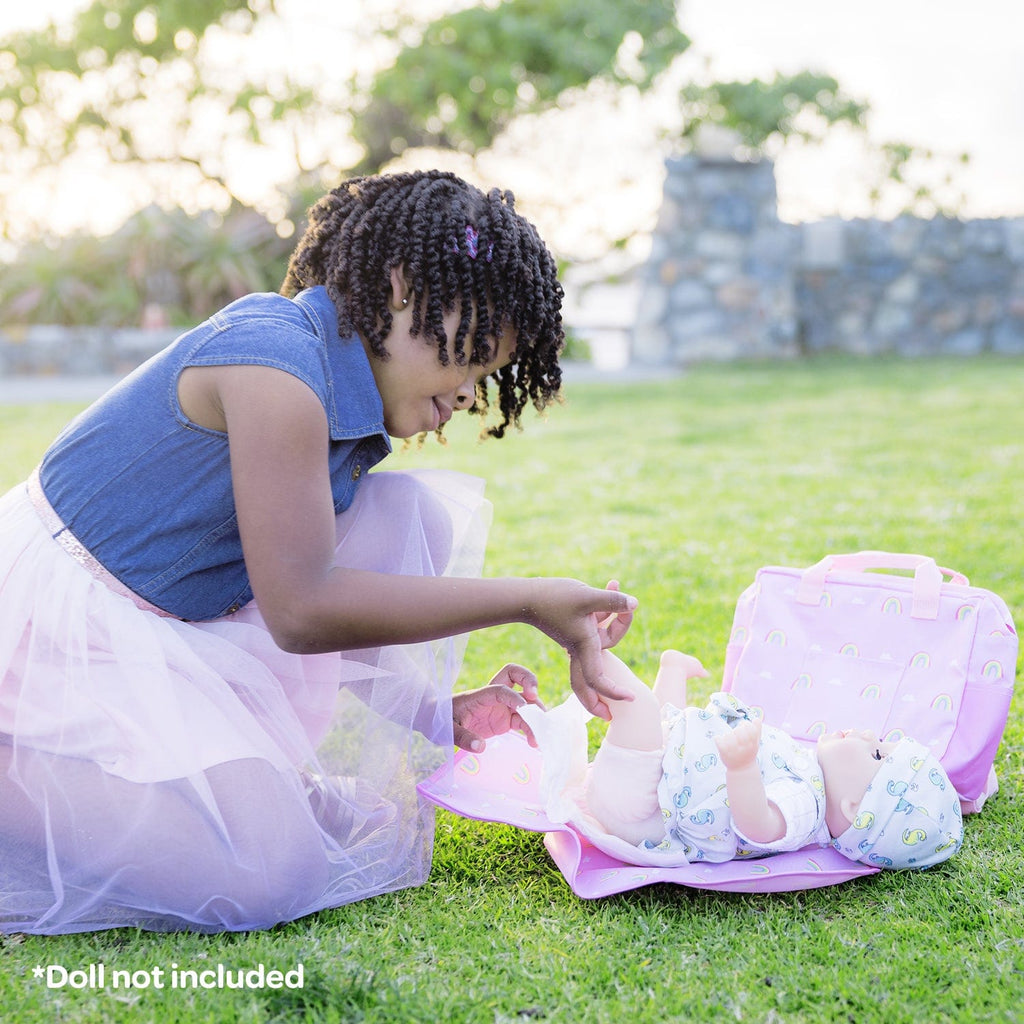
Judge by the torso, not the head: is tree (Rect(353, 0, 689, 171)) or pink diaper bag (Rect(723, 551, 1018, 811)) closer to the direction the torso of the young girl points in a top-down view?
the pink diaper bag

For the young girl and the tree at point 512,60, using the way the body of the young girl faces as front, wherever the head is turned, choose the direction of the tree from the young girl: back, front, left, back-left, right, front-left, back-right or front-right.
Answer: left

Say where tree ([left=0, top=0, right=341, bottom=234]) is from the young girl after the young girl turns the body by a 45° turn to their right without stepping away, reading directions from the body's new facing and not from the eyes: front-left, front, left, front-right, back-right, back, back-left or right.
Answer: back-left

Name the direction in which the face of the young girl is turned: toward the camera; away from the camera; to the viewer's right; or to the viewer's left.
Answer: to the viewer's right

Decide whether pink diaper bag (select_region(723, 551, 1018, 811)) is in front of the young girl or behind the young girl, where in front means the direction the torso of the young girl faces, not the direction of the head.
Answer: in front

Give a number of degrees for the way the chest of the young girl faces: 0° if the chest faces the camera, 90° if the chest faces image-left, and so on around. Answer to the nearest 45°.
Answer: approximately 270°
